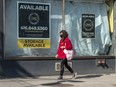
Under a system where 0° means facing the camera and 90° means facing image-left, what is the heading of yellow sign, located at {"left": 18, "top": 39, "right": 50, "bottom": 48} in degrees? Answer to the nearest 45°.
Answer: approximately 0°

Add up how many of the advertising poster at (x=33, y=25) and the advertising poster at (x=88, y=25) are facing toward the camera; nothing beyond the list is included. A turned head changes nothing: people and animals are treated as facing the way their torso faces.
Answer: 2

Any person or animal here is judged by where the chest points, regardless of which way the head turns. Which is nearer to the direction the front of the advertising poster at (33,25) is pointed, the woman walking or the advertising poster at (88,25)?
the woman walking

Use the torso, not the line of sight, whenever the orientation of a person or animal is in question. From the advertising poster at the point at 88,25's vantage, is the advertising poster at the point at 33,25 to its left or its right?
on its right

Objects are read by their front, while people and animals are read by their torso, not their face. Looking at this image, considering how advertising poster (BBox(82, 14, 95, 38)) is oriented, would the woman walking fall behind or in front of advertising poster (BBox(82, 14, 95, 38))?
in front

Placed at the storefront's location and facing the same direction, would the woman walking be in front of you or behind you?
in front
